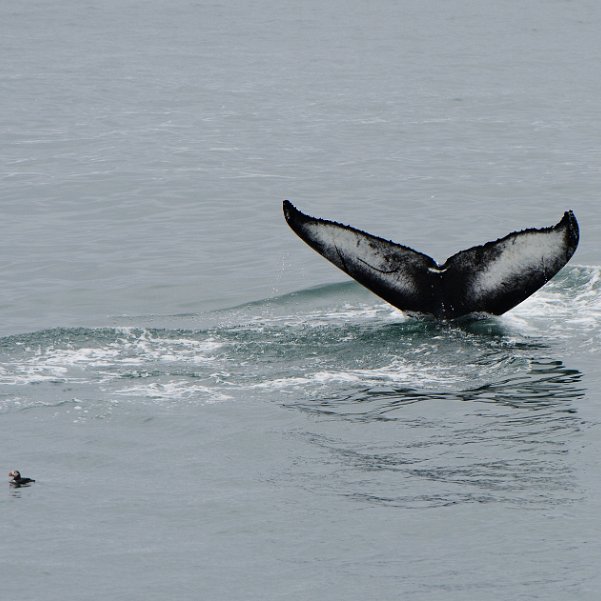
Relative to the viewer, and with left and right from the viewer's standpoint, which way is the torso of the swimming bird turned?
facing to the left of the viewer
